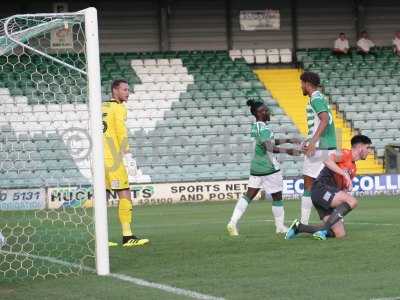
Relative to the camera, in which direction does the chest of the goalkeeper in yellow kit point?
to the viewer's right

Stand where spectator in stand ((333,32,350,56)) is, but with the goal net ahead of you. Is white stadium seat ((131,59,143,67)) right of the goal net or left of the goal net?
right

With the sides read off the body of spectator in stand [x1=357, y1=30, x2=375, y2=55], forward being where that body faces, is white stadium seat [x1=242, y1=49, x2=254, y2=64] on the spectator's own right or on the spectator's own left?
on the spectator's own right

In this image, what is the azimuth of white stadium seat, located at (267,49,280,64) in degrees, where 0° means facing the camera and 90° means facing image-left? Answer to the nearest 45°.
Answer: approximately 0°

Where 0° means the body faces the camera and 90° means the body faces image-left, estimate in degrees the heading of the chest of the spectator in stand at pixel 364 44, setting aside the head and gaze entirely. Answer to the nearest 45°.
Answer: approximately 0°

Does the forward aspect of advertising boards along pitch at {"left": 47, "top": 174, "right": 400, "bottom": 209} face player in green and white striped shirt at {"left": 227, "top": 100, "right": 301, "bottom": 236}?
yes
